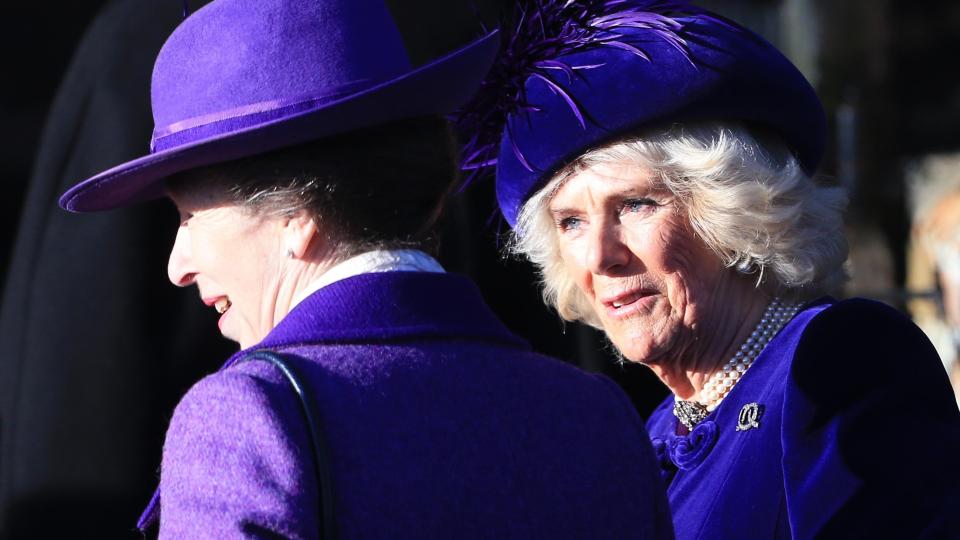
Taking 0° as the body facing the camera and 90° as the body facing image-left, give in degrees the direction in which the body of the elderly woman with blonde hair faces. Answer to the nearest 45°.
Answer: approximately 45°

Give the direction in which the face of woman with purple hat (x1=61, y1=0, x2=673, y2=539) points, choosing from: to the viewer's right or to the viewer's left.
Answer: to the viewer's left

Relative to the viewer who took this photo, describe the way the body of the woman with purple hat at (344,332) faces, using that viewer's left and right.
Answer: facing away from the viewer and to the left of the viewer

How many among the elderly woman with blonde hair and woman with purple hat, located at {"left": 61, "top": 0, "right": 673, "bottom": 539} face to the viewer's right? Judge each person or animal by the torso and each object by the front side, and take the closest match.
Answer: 0

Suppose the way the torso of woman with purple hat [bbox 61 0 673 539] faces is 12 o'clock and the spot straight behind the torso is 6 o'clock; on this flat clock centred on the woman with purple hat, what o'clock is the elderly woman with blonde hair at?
The elderly woman with blonde hair is roughly at 3 o'clock from the woman with purple hat.
